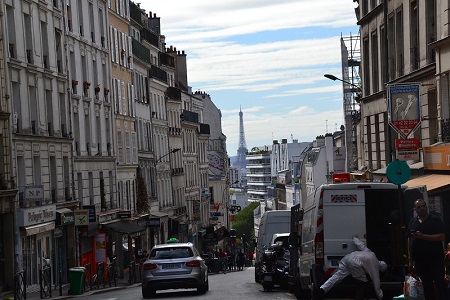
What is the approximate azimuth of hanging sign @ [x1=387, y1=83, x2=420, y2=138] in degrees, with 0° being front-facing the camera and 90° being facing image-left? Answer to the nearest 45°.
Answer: approximately 0°

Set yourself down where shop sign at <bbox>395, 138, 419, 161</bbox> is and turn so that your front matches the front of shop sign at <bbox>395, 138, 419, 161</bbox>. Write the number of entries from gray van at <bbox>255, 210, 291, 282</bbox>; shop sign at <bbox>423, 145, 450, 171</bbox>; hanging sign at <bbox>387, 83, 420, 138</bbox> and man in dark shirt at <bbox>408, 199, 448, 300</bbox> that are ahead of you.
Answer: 1

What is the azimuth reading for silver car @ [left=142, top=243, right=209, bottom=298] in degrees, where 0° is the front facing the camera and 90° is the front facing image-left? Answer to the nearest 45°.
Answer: approximately 180°

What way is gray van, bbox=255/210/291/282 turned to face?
away from the camera

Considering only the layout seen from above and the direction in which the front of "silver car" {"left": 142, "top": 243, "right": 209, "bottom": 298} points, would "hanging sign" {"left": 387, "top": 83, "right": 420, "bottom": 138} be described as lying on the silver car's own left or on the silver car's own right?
on the silver car's own right
